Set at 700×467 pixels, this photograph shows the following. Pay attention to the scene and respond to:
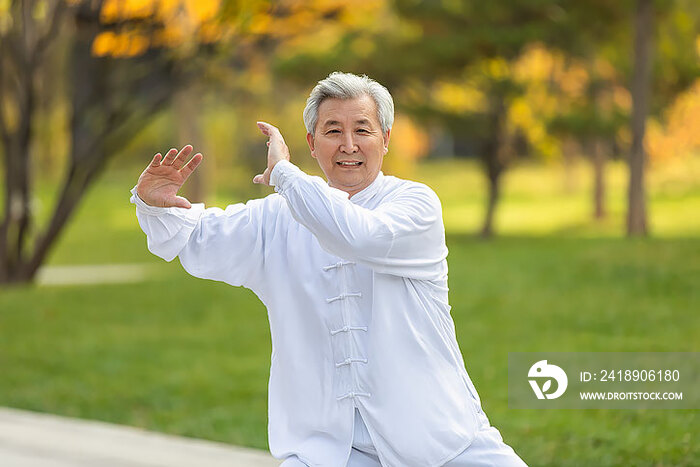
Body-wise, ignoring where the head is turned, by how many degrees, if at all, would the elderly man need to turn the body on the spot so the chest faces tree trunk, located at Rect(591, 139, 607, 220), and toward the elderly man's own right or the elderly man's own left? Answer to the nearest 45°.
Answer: approximately 180°

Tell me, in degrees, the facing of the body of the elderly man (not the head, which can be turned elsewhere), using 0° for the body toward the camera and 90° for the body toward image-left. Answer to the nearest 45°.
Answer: approximately 0°

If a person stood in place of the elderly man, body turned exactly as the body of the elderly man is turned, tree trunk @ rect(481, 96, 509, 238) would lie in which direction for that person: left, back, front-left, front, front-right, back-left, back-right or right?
back

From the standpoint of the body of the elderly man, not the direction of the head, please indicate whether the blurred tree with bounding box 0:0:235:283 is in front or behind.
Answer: behind

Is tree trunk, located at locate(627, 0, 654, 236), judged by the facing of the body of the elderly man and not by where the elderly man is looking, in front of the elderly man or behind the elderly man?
behind
